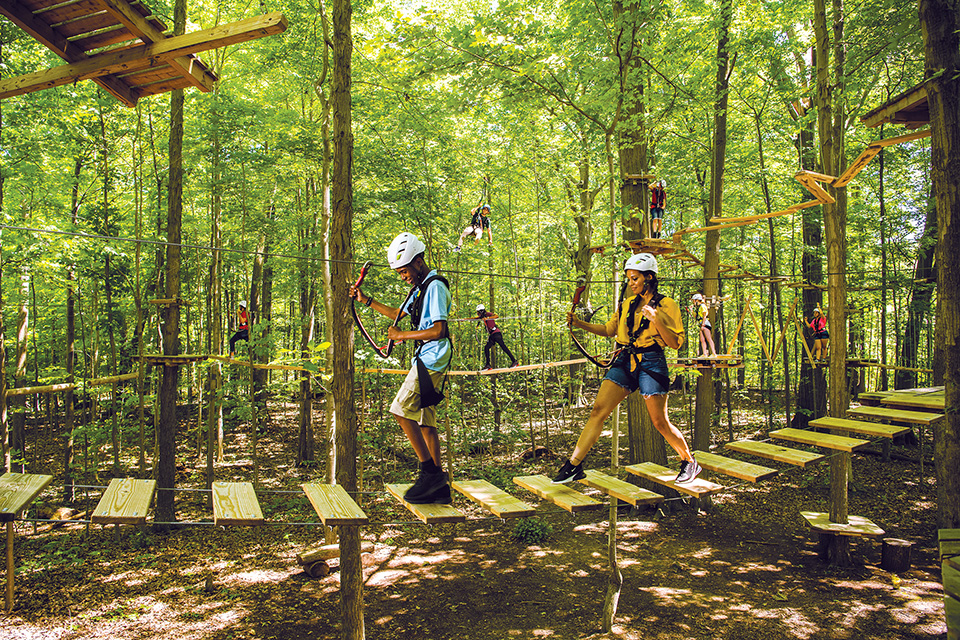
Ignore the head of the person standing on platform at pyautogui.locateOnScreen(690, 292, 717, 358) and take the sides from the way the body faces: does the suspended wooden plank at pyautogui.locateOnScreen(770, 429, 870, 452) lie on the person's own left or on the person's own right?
on the person's own left

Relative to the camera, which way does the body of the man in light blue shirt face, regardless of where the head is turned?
to the viewer's left
